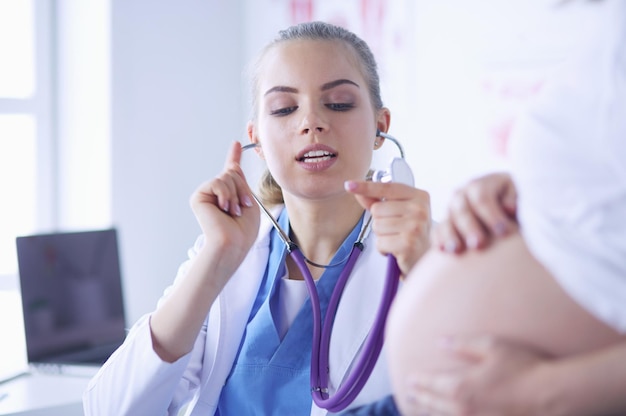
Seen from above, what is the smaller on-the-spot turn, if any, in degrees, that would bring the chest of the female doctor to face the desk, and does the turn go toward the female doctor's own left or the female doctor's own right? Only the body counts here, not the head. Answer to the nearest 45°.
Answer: approximately 135° to the female doctor's own right

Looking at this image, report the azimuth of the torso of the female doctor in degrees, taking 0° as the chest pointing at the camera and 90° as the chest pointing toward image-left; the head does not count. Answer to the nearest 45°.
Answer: approximately 0°

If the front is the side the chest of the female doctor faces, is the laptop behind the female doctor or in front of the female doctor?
behind

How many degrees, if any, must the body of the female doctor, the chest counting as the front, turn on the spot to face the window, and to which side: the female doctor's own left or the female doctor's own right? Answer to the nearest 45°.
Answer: approximately 135° to the female doctor's own right
